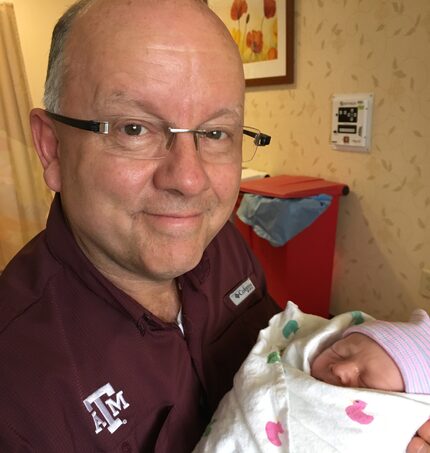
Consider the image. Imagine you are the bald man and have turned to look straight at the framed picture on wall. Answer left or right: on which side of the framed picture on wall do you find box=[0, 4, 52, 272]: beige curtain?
left

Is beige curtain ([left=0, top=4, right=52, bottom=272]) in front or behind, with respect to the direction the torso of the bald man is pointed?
behind

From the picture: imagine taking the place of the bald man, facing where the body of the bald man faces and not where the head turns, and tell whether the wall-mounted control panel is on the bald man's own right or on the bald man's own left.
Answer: on the bald man's own left

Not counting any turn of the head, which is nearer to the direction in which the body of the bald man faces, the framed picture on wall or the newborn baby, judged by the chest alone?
the newborn baby

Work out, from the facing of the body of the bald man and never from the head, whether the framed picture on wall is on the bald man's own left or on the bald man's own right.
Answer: on the bald man's own left

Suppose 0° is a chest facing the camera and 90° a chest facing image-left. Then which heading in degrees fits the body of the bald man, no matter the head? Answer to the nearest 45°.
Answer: approximately 315°

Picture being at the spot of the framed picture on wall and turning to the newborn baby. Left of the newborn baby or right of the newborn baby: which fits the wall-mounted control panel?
left

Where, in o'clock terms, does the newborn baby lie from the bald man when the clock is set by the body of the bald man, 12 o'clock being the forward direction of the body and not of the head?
The newborn baby is roughly at 11 o'clock from the bald man.
